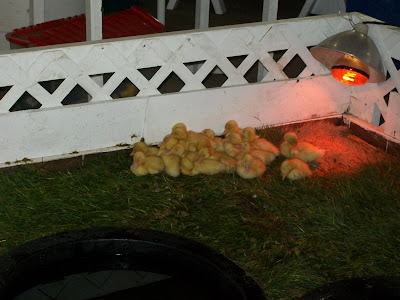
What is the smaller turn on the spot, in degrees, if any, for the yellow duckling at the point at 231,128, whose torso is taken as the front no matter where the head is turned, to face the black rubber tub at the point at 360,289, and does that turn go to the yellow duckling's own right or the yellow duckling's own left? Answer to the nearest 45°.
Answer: approximately 90° to the yellow duckling's own left

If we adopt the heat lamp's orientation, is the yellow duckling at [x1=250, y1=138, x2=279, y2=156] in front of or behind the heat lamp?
in front

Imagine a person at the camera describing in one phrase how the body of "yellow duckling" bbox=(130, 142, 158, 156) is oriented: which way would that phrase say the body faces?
to the viewer's left

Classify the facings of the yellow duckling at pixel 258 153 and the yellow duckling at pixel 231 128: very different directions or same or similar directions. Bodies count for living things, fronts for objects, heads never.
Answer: same or similar directions
